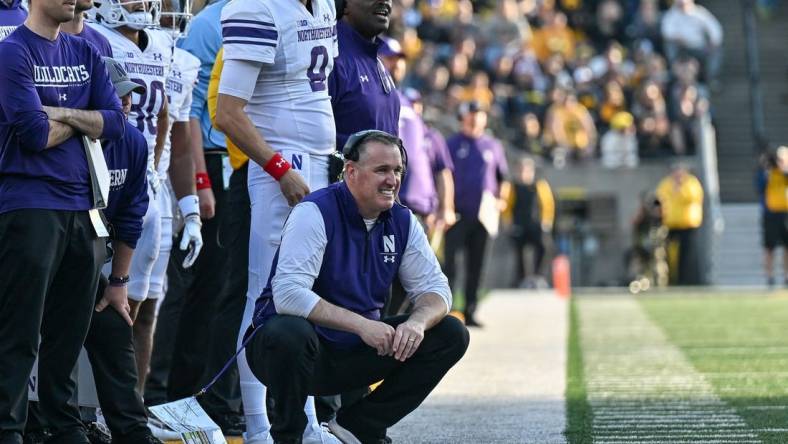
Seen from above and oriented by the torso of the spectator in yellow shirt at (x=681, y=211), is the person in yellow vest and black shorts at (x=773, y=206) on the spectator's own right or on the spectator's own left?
on the spectator's own left

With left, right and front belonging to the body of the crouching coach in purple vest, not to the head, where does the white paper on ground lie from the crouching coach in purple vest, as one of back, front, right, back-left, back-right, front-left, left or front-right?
back-right

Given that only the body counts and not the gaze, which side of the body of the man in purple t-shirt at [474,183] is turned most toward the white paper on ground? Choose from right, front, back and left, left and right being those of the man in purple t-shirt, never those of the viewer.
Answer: front

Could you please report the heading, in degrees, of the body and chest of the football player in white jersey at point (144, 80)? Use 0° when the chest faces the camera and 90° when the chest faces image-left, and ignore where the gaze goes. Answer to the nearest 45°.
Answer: approximately 315°

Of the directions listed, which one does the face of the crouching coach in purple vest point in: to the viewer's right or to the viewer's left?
to the viewer's right

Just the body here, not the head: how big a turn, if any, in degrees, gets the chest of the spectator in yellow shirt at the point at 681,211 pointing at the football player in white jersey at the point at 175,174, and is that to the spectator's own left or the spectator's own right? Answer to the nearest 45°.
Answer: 0° — they already face them
